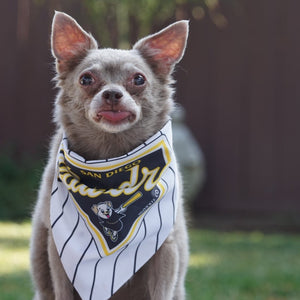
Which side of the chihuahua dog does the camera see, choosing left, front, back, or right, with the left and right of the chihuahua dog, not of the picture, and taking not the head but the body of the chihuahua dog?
front
